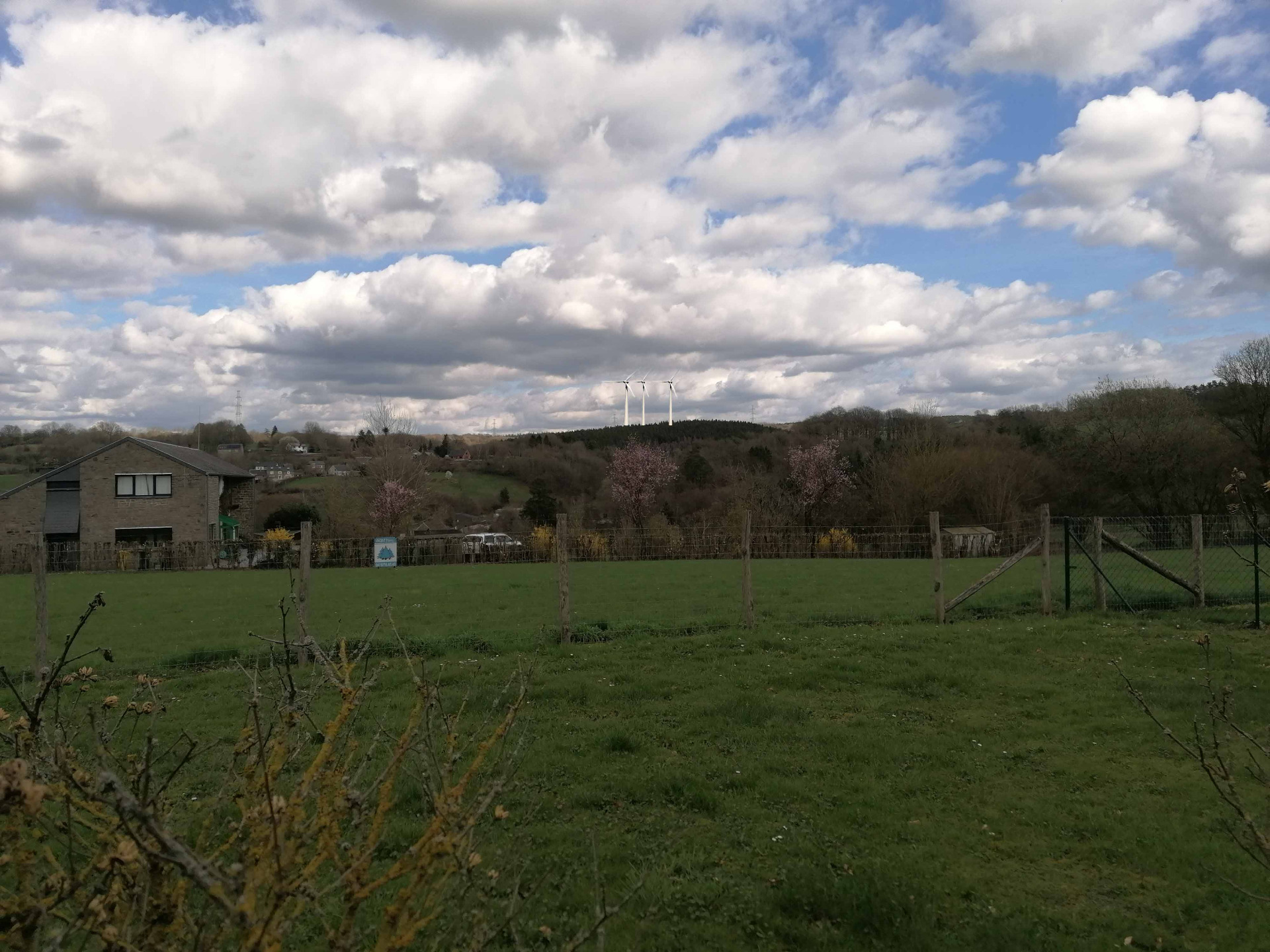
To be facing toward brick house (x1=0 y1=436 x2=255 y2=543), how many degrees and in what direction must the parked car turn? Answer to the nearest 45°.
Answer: approximately 135° to its left

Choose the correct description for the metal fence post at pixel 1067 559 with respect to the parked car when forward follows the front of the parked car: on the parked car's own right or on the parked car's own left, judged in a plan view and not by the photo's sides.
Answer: on the parked car's own right

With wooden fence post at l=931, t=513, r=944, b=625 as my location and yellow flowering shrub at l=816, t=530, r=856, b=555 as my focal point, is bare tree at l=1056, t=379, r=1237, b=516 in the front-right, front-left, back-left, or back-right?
front-right

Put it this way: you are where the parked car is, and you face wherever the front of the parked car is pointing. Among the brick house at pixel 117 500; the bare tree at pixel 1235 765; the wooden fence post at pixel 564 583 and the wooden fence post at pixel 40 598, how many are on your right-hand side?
3

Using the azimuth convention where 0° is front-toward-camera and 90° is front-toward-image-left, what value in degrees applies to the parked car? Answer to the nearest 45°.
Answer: approximately 270°

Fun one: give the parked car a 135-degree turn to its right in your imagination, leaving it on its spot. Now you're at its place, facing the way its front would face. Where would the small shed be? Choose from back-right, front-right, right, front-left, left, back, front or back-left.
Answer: back-left
